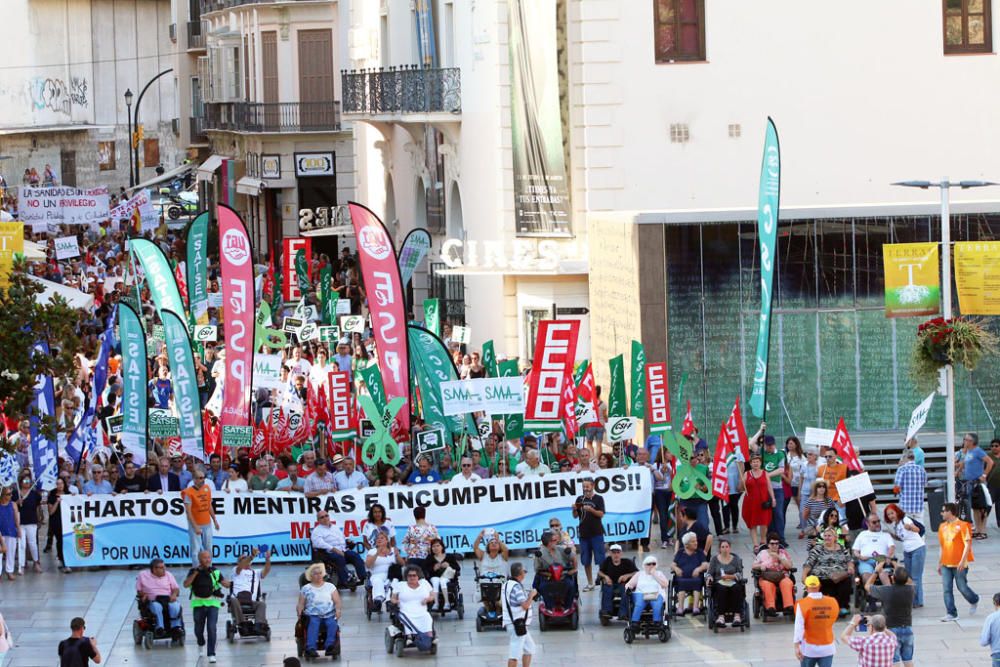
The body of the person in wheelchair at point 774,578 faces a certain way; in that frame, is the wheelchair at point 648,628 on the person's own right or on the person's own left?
on the person's own right

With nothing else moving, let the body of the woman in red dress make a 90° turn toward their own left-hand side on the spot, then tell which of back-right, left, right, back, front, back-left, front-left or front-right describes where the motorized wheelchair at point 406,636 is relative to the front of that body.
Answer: back-right

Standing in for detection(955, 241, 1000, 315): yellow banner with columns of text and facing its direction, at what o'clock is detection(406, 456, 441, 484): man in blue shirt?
The man in blue shirt is roughly at 2 o'clock from the yellow banner with columns of text.

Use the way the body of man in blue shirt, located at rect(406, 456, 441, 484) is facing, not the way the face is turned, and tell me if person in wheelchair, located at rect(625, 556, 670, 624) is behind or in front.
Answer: in front

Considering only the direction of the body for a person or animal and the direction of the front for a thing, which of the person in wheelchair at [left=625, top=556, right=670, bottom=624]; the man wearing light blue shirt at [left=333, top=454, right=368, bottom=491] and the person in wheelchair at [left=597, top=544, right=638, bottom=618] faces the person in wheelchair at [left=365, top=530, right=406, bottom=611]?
the man wearing light blue shirt

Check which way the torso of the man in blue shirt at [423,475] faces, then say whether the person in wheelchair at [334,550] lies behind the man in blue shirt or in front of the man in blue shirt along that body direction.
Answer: in front

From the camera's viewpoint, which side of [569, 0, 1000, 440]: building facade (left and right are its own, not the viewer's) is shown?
front

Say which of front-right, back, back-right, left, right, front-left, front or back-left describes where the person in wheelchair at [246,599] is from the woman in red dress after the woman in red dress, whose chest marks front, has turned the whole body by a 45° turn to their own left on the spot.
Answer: right

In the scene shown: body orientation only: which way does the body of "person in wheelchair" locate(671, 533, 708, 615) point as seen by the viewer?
toward the camera

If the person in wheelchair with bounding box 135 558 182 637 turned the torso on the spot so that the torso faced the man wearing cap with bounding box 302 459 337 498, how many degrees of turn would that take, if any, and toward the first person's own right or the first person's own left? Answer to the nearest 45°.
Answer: approximately 90° to the first person's own left

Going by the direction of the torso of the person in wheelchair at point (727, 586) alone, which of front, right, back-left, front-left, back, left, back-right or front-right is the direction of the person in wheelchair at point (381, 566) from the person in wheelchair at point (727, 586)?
right
